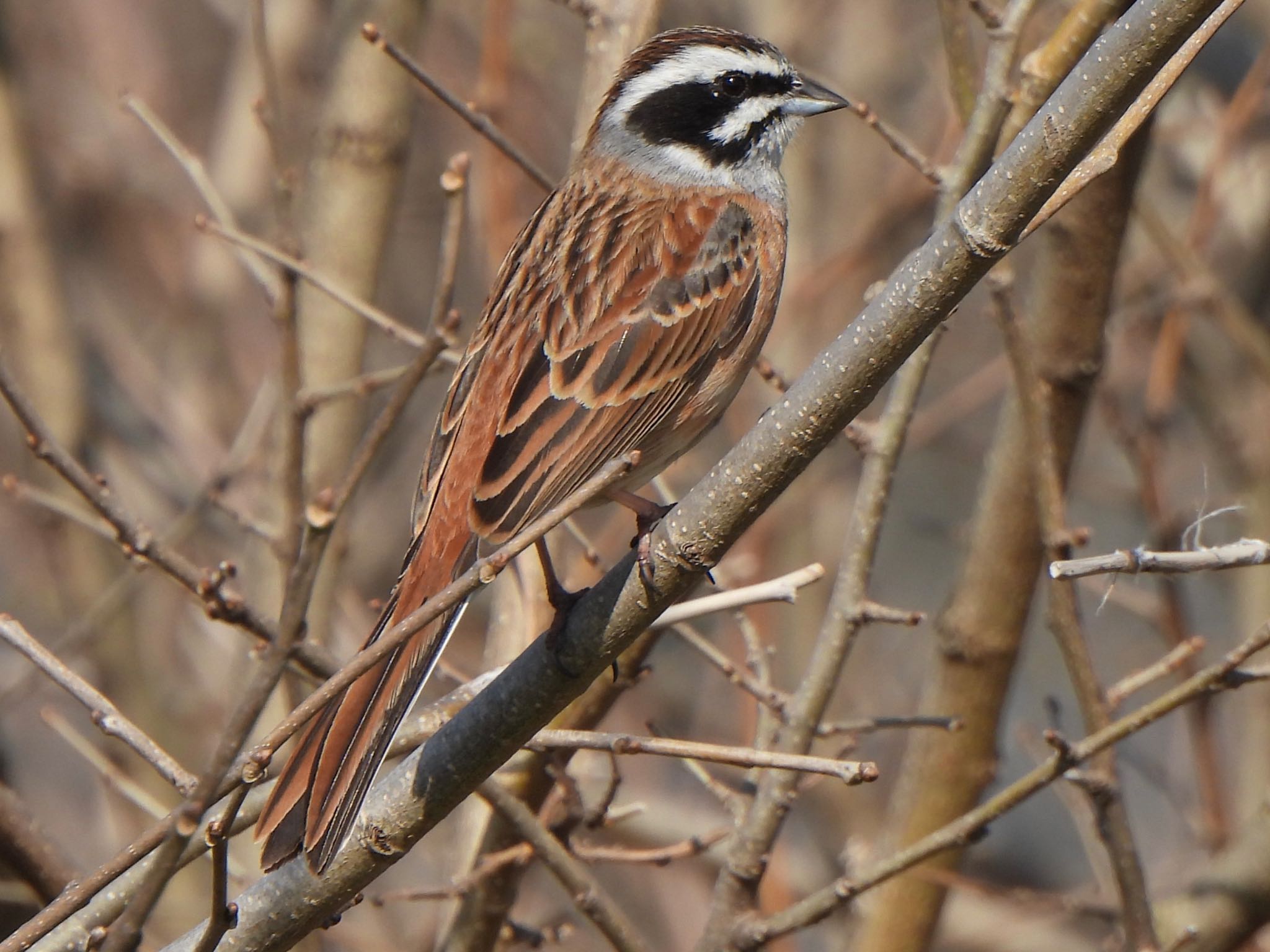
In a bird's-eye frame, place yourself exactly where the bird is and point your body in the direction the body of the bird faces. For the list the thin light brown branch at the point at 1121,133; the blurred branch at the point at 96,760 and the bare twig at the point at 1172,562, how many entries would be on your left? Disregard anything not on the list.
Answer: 1

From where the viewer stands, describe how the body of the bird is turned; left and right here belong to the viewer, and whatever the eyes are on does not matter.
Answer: facing away from the viewer and to the right of the viewer

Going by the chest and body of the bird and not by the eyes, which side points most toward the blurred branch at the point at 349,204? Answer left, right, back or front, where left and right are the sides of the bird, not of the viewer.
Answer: left

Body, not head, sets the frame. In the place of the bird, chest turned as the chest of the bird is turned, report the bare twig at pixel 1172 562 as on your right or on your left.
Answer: on your right
